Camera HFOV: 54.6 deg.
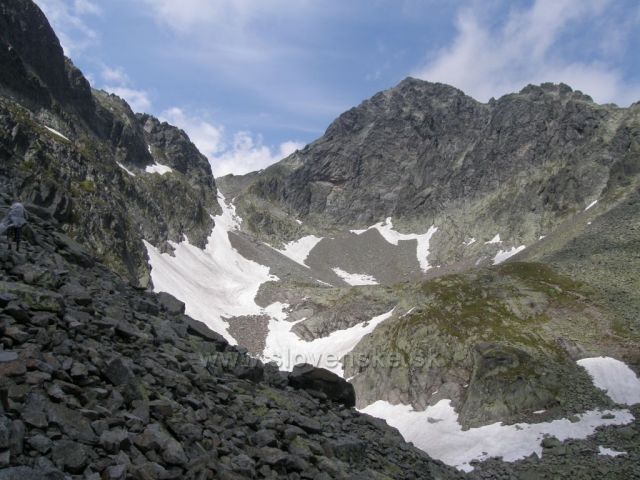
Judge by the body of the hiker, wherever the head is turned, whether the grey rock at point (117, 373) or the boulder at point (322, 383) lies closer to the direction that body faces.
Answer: the boulder

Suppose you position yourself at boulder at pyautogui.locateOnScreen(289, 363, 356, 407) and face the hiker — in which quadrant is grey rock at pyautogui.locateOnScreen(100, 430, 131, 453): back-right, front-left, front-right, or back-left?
front-left

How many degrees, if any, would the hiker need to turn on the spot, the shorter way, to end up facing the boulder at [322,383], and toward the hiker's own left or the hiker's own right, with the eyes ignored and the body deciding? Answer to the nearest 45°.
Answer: approximately 90° to the hiker's own right

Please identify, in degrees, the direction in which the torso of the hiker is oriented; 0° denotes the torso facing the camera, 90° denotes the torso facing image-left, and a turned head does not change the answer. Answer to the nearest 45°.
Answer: approximately 180°

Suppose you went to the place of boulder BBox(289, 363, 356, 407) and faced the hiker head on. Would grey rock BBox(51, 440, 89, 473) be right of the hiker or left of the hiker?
left

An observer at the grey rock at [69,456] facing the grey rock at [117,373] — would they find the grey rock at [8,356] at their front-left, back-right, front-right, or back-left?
front-left

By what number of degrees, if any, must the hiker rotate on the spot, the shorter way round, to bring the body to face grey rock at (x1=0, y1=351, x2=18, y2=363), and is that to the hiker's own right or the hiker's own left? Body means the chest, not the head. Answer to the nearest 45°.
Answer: approximately 180°

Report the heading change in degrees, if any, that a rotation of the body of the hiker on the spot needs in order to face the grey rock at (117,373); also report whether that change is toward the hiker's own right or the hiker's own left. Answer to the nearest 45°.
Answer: approximately 135° to the hiker's own right

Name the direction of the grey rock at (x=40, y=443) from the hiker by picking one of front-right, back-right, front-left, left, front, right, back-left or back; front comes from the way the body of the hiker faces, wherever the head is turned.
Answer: back
